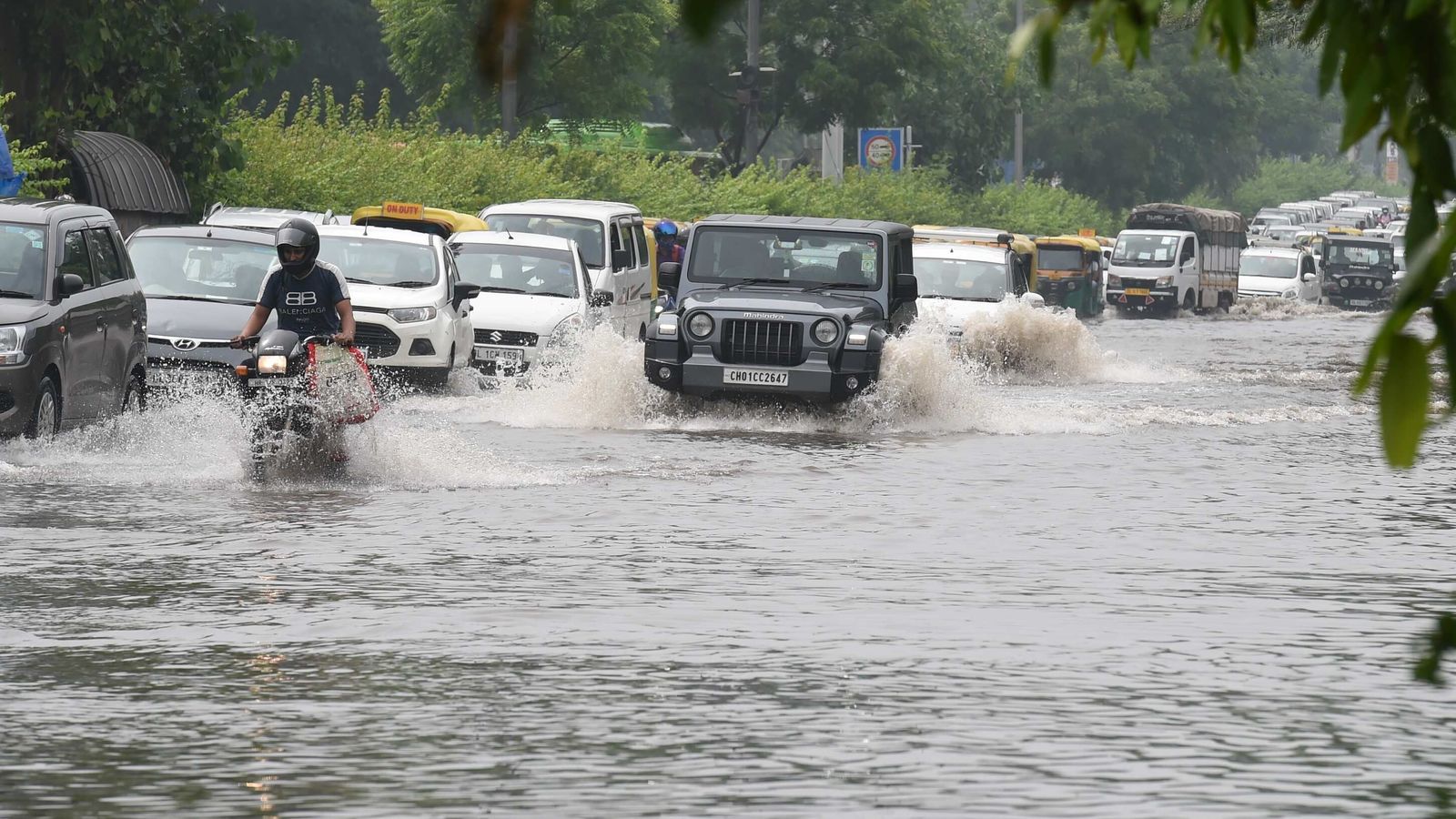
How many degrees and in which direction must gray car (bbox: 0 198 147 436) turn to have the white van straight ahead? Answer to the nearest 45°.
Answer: approximately 180°

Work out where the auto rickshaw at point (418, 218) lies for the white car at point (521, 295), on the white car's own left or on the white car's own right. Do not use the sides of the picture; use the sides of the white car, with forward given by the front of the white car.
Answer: on the white car's own right

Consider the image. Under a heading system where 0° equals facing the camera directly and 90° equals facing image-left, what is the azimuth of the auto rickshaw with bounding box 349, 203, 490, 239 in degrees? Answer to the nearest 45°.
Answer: approximately 45°

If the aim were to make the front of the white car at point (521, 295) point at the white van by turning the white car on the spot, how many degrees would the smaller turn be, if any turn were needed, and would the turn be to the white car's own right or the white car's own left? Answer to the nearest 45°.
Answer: approximately 135° to the white car's own right

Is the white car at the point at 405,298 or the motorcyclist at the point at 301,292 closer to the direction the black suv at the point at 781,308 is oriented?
the motorcyclist

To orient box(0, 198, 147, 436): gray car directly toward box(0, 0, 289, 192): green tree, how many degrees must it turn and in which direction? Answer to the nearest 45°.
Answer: approximately 135° to its right

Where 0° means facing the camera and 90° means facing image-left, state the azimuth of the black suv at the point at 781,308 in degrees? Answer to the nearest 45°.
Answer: approximately 0°

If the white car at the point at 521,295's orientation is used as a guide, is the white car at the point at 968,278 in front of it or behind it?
behind

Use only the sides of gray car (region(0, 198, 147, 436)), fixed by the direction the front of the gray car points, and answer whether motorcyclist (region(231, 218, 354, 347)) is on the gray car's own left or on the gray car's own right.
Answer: on the gray car's own left

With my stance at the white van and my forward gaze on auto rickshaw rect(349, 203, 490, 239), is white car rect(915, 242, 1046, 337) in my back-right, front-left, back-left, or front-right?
back-right
